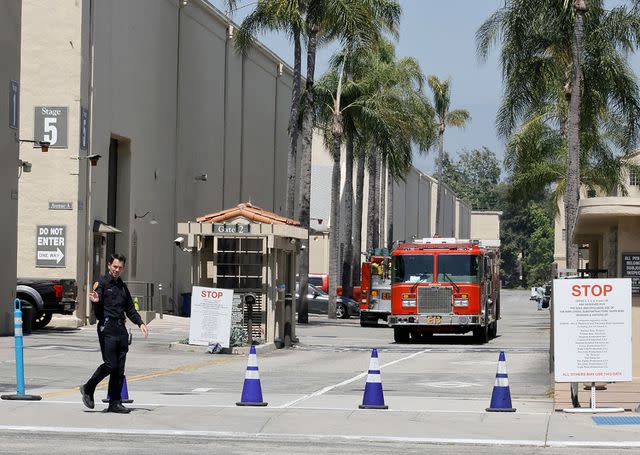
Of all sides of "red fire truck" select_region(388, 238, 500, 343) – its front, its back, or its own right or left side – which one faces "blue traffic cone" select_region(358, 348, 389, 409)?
front

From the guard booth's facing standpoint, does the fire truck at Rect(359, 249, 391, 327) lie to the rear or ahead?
to the rear

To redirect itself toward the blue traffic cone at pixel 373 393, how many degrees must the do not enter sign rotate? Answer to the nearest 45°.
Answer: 0° — it already faces it

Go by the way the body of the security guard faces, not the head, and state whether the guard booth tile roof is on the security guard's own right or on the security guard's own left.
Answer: on the security guard's own left

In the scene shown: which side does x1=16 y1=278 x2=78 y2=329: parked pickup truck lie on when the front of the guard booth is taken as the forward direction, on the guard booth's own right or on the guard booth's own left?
on the guard booth's own right

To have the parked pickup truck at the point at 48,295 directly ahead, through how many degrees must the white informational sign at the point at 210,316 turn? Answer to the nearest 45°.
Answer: approximately 135° to its right

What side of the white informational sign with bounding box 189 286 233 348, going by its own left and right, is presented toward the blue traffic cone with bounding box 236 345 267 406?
front

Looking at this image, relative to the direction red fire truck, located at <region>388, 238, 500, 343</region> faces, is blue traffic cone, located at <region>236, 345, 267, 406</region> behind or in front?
in front

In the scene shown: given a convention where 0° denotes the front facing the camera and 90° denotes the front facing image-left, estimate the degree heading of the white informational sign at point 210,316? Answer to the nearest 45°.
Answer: approximately 0°

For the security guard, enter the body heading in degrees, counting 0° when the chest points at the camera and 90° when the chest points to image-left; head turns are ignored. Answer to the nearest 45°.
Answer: approximately 315°
